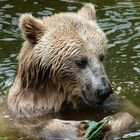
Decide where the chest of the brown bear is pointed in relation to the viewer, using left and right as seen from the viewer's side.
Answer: facing the viewer and to the right of the viewer
